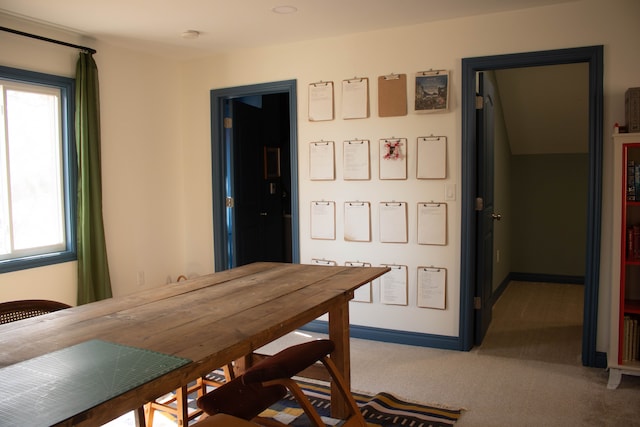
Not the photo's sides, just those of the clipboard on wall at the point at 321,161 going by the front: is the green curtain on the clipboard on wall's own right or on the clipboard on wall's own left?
on the clipboard on wall's own right

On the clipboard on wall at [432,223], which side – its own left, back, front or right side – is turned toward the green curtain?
right

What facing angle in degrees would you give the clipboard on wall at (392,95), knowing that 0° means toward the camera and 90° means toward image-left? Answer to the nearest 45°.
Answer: approximately 0°

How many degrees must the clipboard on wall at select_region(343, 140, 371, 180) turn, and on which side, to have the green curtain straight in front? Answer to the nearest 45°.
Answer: approximately 90° to its right
